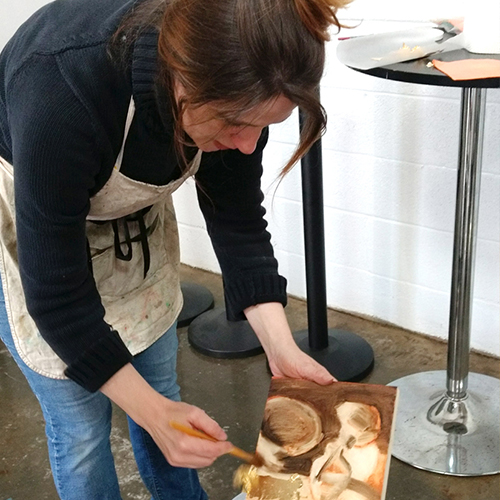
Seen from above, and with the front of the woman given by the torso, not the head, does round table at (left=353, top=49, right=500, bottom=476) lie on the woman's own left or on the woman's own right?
on the woman's own left

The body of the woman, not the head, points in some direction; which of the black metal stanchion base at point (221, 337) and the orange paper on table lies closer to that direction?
the orange paper on table

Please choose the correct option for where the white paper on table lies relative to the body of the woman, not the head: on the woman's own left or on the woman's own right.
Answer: on the woman's own left

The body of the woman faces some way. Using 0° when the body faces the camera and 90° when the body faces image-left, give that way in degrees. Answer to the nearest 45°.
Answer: approximately 315°

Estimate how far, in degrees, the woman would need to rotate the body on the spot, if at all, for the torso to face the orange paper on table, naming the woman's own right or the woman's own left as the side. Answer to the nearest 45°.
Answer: approximately 90° to the woman's own left

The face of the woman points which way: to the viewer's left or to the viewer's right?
to the viewer's right
